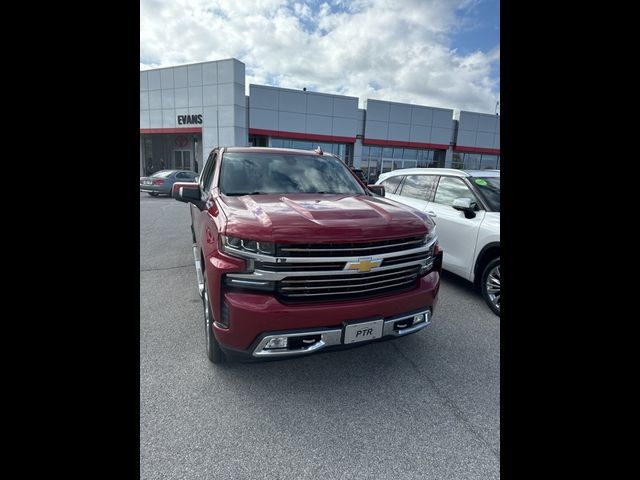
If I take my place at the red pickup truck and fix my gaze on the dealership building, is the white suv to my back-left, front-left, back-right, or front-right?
front-right

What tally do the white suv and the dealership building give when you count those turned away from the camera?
0

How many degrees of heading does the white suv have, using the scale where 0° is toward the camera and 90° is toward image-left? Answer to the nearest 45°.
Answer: approximately 315°

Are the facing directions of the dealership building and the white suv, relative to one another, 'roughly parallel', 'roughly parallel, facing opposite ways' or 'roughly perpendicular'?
roughly perpendicular

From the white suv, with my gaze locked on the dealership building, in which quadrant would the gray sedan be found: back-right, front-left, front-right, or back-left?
front-left

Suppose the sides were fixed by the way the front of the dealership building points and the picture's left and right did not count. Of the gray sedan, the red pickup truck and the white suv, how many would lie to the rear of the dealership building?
0

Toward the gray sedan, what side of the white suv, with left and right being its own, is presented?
back

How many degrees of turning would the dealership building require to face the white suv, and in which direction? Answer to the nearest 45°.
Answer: approximately 45° to its left

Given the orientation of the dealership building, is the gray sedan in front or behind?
in front
